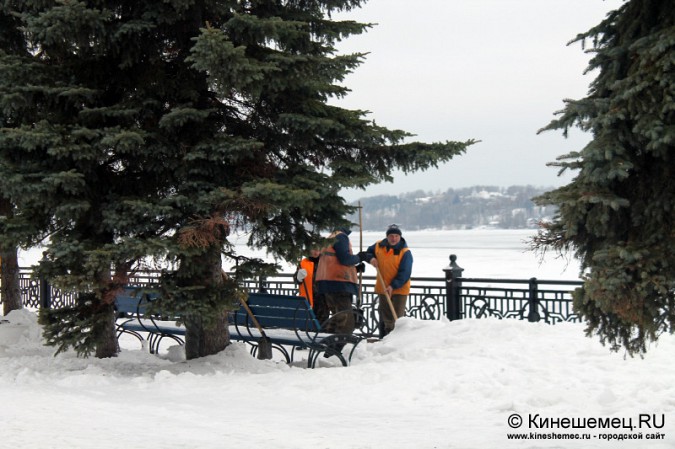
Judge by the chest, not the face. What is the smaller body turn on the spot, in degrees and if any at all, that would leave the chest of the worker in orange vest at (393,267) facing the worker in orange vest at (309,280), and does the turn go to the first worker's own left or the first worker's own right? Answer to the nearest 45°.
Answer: approximately 45° to the first worker's own right

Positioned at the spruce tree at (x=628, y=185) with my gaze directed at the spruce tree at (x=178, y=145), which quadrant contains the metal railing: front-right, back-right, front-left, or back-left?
front-right

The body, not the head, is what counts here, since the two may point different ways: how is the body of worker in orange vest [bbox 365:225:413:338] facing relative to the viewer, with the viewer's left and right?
facing the viewer and to the left of the viewer

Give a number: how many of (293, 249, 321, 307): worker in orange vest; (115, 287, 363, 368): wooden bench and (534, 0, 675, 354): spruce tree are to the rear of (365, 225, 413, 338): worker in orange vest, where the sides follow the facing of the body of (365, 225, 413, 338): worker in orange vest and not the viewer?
0

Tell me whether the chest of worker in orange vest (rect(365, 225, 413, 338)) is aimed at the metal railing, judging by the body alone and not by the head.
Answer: no

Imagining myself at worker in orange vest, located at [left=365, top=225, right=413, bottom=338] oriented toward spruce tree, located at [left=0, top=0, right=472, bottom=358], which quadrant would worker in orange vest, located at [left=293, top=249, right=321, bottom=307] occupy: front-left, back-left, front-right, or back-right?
front-right

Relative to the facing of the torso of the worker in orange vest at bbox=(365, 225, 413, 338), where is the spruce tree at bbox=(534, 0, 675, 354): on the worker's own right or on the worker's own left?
on the worker's own left
